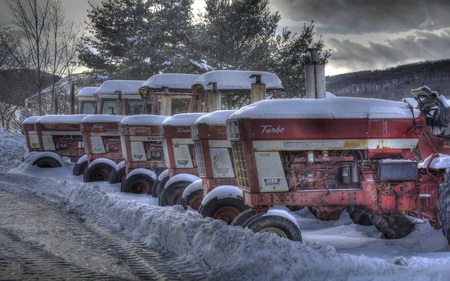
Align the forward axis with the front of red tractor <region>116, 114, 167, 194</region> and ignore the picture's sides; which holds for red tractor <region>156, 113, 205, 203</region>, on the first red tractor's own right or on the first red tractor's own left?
on the first red tractor's own left

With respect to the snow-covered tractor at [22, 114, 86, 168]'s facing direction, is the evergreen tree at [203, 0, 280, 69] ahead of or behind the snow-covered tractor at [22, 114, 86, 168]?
behind

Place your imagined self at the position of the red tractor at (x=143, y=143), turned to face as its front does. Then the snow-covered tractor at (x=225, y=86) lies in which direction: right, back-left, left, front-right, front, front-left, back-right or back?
back-left

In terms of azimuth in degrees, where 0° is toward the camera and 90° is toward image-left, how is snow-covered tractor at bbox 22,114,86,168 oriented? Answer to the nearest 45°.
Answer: approximately 90°

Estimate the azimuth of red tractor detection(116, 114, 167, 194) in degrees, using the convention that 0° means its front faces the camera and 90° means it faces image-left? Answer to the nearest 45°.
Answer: approximately 90°

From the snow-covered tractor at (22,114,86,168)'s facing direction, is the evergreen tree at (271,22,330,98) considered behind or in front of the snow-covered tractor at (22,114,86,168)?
behind

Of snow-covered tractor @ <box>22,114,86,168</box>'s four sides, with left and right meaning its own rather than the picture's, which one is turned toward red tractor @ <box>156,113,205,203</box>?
left

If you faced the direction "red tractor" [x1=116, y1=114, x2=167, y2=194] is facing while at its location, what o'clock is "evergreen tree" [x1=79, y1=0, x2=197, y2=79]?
The evergreen tree is roughly at 3 o'clock from the red tractor.

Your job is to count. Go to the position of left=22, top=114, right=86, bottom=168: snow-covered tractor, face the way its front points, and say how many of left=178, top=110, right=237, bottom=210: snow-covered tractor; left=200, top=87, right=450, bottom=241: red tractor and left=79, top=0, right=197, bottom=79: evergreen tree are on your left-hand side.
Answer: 2
